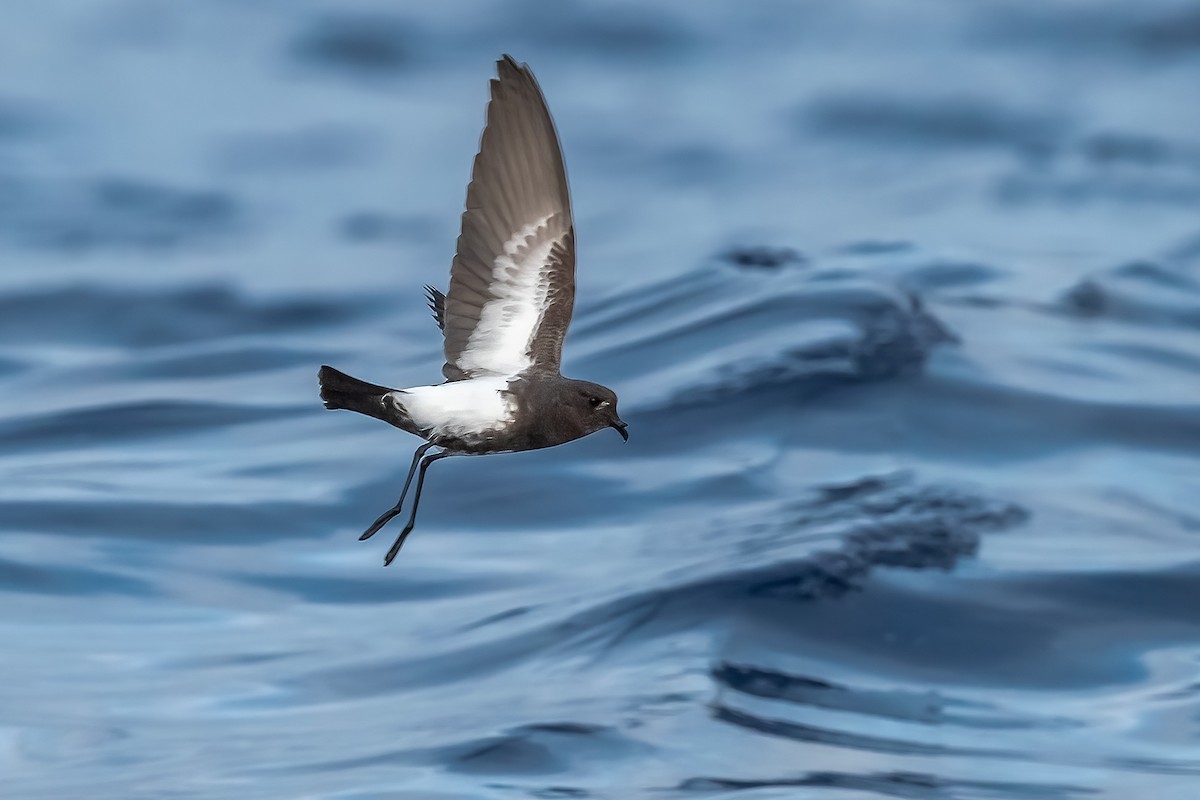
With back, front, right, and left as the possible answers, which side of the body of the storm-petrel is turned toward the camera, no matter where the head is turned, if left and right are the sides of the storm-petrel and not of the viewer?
right
